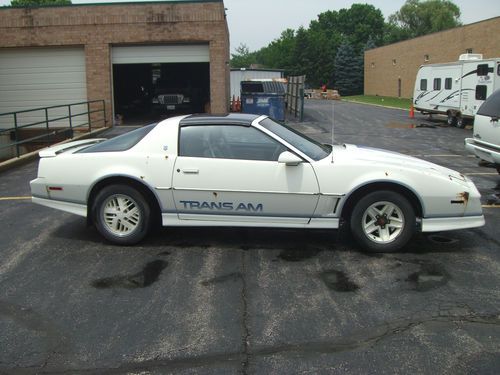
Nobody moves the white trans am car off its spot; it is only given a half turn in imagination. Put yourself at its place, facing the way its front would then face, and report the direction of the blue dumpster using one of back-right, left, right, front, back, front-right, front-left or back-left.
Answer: right

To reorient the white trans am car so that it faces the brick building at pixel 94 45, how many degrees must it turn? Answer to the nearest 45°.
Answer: approximately 90° to its left

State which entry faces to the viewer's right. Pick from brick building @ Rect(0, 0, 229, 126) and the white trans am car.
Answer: the white trans am car

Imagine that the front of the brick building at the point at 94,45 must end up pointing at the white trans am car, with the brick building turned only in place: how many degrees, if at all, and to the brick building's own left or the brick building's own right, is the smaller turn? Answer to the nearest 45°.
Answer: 0° — it already faces it

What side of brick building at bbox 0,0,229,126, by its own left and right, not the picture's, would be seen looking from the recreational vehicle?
left

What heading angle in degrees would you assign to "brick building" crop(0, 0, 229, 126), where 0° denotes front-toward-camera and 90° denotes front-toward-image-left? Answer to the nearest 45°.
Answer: approximately 0°

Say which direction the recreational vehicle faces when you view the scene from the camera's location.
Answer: facing away from the viewer and to the left of the viewer

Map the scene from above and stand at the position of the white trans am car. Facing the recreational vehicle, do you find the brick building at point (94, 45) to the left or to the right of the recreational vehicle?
left

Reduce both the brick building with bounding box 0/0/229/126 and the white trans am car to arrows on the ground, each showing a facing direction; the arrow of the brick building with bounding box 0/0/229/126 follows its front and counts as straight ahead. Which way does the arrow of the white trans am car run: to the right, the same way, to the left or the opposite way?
to the left

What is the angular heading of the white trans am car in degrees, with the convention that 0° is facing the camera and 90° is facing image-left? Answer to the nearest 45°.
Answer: approximately 270°
